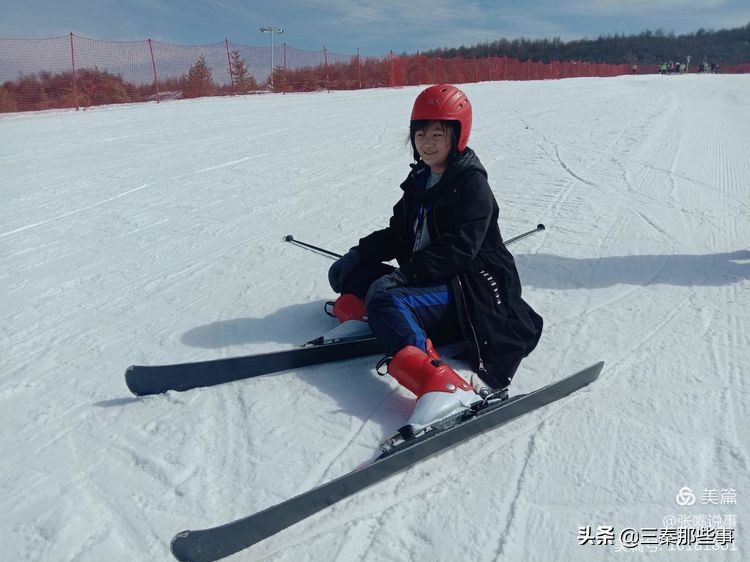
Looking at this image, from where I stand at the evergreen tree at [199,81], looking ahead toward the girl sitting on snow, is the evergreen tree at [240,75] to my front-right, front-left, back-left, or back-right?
back-left

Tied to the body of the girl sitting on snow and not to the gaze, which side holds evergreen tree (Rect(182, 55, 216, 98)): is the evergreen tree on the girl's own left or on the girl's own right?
on the girl's own right

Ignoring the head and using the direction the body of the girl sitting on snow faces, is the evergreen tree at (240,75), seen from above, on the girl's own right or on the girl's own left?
on the girl's own right

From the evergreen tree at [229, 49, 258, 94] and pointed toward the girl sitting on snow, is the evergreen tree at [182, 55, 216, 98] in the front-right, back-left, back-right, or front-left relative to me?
front-right
